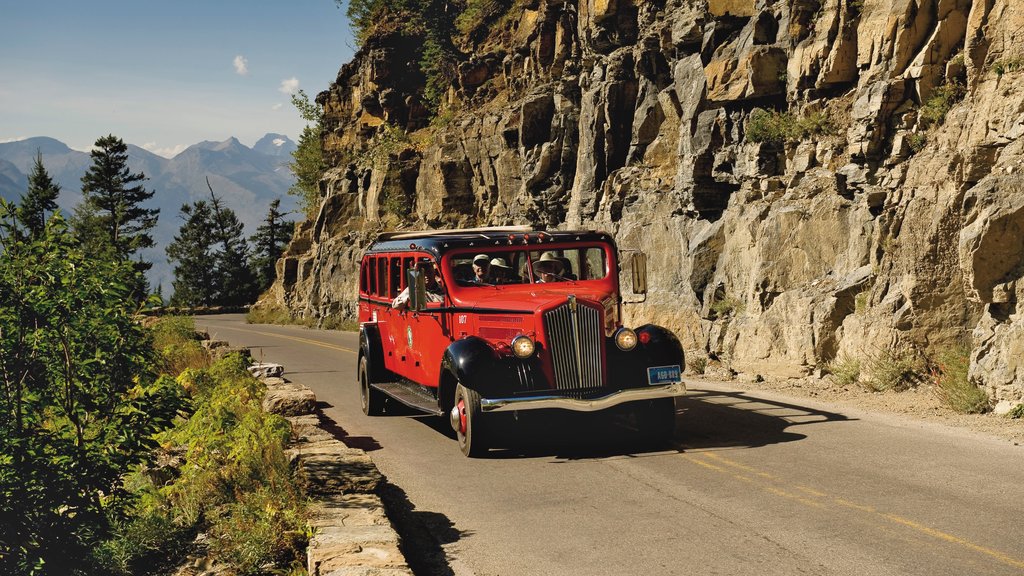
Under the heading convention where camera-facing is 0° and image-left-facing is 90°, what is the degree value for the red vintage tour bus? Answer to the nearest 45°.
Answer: approximately 315°

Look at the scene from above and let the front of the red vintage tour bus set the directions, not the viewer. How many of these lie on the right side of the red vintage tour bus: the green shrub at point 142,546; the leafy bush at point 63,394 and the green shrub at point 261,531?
3

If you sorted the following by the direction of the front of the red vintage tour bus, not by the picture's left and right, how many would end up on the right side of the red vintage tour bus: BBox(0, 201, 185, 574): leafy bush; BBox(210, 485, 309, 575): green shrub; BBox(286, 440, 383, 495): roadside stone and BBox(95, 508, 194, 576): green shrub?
4

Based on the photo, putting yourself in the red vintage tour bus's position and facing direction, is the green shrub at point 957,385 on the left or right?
on its left

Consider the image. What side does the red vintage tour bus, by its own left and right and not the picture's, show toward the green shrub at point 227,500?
right

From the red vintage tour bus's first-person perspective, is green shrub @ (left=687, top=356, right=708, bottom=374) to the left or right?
on its left

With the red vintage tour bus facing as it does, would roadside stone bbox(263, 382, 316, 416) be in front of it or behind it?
behind

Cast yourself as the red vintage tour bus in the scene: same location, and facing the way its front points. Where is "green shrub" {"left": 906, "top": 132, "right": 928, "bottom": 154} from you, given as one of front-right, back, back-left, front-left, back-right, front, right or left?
left

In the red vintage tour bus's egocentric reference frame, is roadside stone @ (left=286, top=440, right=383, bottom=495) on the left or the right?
on its right

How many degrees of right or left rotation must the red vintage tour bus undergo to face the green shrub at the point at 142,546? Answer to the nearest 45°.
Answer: approximately 90° to its right

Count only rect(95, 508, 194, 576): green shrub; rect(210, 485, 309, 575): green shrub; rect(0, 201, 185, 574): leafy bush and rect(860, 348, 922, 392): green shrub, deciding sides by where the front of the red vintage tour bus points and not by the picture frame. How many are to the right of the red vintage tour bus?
3

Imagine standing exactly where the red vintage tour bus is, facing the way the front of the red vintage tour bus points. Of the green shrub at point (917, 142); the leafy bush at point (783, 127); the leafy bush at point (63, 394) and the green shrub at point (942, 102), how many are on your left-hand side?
3

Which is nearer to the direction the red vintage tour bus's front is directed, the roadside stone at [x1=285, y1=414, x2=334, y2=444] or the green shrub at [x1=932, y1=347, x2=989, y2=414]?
the green shrub
